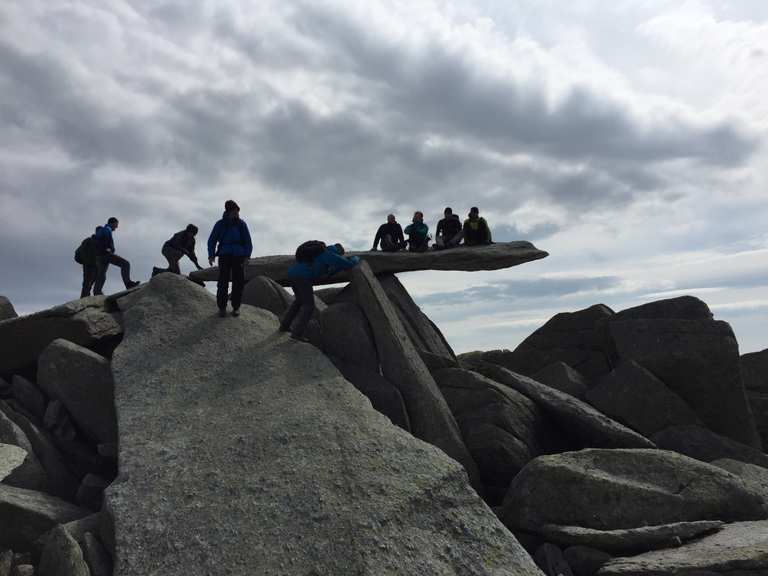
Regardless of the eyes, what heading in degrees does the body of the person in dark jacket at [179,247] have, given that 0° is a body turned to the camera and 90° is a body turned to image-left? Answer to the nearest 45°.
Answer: approximately 270°

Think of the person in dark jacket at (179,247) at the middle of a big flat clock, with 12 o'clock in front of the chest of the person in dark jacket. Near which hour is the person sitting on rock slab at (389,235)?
The person sitting on rock slab is roughly at 12 o'clock from the person in dark jacket.

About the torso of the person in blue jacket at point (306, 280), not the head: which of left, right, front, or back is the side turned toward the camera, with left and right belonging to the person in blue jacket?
right

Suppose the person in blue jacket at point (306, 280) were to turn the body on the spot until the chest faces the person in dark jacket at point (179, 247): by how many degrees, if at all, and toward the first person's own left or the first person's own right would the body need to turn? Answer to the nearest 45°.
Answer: approximately 135° to the first person's own left

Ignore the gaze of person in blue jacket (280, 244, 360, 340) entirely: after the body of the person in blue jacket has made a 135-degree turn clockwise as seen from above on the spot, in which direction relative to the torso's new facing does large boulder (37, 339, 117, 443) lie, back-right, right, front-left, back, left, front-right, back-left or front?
front-right

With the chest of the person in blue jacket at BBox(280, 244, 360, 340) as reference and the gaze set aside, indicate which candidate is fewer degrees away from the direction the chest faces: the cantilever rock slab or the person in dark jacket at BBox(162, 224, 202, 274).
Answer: the cantilever rock slab

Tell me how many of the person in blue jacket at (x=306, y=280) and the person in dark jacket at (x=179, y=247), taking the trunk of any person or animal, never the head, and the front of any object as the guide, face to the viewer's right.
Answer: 2

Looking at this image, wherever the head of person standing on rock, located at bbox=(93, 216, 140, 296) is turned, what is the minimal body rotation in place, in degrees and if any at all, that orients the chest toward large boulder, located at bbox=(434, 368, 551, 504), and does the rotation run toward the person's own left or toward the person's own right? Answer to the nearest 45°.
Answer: approximately 45° to the person's own right

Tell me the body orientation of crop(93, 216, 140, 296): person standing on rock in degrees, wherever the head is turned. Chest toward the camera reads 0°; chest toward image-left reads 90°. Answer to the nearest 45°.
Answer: approximately 270°

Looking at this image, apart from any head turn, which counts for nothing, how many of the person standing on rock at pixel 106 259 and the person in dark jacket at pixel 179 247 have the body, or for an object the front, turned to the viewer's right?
2
